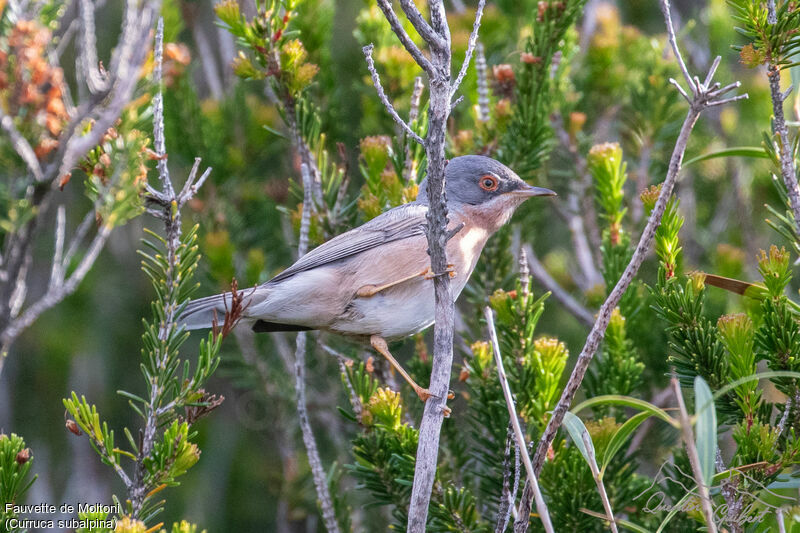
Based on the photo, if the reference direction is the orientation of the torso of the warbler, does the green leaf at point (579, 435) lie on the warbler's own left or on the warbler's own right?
on the warbler's own right

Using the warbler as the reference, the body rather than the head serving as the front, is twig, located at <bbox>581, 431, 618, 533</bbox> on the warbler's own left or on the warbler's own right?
on the warbler's own right

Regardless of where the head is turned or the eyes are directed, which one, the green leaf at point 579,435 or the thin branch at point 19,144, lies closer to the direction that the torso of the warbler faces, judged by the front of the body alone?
the green leaf

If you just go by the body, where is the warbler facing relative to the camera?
to the viewer's right

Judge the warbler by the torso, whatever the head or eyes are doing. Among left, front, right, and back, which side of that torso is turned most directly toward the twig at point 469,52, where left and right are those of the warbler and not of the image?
front
